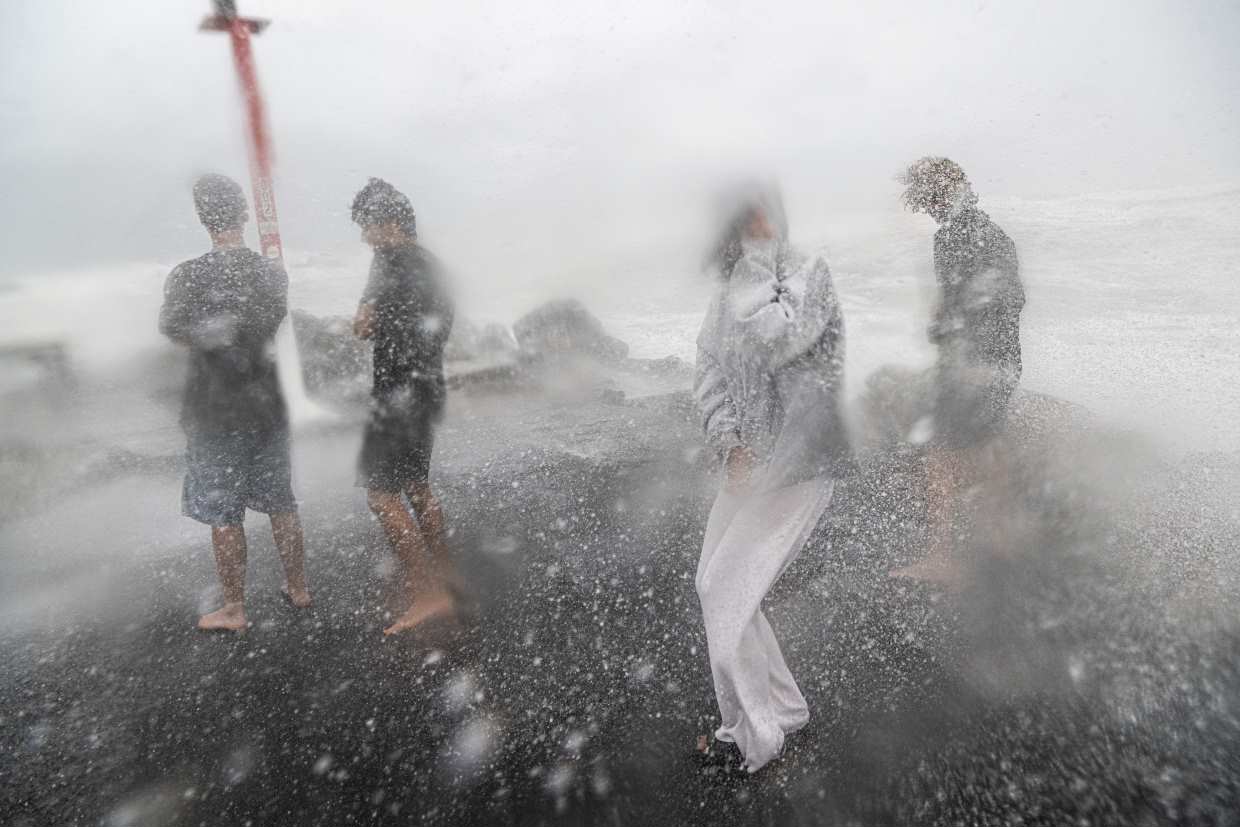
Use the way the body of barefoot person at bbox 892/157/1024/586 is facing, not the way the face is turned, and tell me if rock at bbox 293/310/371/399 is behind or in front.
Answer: in front

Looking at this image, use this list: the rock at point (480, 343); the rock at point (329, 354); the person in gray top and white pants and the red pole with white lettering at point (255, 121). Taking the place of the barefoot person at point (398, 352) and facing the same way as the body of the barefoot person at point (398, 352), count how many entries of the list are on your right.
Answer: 3

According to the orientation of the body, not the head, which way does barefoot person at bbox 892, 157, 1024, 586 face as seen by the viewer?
to the viewer's left

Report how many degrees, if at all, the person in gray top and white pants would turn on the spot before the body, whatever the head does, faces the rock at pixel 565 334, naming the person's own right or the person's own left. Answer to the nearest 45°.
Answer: approximately 90° to the person's own right

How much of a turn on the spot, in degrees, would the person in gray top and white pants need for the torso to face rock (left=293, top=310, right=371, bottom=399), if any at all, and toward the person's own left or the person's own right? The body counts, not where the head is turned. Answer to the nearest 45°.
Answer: approximately 90° to the person's own right

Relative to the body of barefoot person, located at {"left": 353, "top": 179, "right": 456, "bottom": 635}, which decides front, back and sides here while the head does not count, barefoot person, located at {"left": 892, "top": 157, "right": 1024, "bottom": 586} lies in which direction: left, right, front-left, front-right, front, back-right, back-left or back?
back

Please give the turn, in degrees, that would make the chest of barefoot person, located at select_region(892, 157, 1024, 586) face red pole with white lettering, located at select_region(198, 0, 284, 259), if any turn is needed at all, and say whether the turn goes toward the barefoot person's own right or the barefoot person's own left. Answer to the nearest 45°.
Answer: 0° — they already face it

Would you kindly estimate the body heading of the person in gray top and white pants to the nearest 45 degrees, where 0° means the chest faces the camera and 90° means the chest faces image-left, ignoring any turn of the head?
approximately 45°

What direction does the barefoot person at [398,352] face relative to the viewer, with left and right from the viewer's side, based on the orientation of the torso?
facing to the left of the viewer

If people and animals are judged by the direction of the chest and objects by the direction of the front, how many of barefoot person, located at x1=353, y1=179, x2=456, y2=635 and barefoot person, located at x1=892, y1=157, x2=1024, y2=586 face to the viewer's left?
2

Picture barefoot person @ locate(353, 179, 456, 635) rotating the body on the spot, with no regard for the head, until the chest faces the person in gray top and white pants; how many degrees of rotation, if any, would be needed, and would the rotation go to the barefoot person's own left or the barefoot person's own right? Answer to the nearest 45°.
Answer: approximately 135° to the barefoot person's own left
